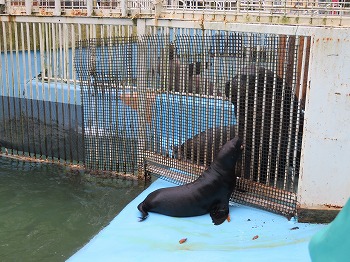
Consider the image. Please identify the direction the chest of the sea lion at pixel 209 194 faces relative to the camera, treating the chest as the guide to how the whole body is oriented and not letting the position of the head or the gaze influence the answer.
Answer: to the viewer's right

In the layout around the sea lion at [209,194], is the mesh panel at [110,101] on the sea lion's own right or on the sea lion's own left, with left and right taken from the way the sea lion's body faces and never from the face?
on the sea lion's own left
